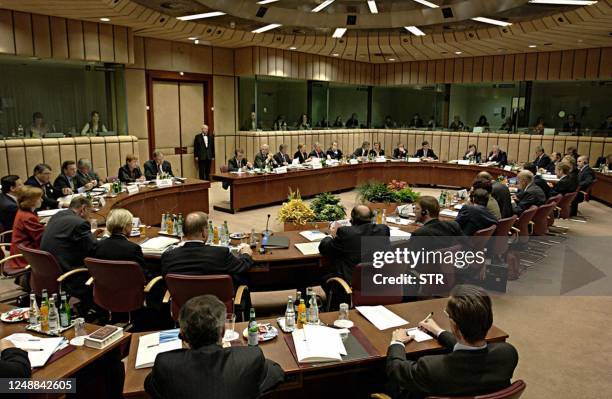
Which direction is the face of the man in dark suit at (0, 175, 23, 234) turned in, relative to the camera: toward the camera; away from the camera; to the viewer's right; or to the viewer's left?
to the viewer's right

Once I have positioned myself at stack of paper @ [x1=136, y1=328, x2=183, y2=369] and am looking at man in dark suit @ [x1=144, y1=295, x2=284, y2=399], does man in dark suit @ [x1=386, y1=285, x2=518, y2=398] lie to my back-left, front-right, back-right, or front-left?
front-left

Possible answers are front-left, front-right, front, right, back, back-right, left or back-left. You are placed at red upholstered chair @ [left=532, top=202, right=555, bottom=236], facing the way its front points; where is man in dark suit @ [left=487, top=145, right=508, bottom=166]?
front-right

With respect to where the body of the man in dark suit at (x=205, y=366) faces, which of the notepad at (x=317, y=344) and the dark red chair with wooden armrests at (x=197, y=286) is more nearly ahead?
the dark red chair with wooden armrests

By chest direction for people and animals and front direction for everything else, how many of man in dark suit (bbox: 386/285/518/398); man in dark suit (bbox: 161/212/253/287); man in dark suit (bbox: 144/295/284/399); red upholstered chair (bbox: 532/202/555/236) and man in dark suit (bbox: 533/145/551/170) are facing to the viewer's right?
0

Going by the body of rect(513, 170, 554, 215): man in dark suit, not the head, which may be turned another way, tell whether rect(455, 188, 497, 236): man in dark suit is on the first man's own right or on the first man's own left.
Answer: on the first man's own left

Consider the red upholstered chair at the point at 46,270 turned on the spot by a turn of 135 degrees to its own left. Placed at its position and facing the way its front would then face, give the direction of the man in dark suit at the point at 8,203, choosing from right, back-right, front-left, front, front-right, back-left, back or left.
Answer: right

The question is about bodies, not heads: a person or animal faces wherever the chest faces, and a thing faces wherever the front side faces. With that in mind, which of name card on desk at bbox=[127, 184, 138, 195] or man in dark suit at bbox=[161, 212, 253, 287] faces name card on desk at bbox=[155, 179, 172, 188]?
the man in dark suit

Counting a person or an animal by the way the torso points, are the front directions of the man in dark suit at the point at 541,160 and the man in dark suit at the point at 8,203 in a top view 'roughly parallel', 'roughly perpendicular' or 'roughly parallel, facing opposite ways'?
roughly parallel, facing opposite ways

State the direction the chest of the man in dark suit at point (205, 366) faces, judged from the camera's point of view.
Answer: away from the camera

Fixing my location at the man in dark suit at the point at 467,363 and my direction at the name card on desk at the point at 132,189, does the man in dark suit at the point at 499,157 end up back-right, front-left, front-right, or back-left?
front-right

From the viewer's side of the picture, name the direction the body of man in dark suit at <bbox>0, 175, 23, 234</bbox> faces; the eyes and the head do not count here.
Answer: to the viewer's right

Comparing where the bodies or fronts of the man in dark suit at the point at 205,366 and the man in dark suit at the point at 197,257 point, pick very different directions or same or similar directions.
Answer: same or similar directions

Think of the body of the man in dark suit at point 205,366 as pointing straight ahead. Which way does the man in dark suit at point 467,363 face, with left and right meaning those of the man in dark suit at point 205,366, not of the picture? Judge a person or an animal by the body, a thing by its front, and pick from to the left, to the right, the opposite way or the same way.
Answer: the same way

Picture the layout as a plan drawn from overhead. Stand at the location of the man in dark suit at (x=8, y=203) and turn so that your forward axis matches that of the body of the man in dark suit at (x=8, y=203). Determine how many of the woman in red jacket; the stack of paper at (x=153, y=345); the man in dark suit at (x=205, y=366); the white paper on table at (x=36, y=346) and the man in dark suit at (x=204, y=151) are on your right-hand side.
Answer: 4

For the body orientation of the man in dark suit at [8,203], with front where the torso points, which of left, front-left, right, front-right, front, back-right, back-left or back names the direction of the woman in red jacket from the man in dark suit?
right

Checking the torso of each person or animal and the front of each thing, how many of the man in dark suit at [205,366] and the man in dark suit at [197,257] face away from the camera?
2

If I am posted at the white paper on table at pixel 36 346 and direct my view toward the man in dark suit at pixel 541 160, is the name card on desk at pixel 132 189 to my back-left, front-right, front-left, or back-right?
front-left

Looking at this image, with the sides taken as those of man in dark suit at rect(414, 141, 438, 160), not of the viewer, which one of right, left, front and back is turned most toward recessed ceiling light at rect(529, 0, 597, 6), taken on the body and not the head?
front

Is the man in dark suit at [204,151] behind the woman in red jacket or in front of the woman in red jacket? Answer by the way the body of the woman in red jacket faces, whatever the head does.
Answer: in front

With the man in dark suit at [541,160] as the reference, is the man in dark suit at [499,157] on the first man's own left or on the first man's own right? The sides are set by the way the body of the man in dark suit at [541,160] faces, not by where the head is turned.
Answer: on the first man's own right
